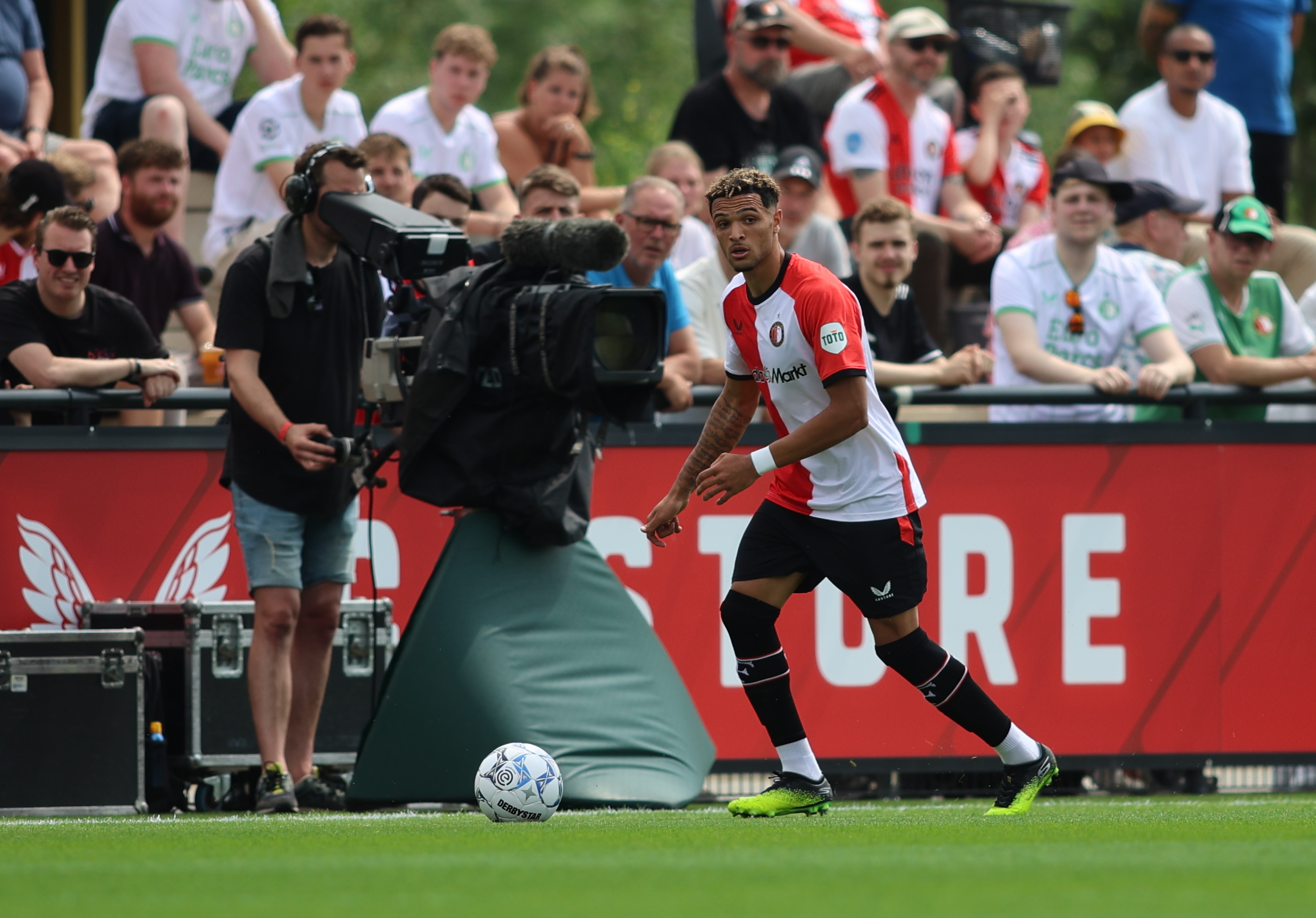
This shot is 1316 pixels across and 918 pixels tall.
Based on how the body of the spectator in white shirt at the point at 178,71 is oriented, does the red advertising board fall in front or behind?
in front

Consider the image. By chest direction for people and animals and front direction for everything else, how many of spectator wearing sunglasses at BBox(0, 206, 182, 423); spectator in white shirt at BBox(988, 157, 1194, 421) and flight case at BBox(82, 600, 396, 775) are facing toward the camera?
3

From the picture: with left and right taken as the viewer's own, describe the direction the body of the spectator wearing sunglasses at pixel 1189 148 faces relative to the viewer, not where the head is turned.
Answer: facing the viewer

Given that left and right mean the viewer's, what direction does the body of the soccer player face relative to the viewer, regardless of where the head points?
facing the viewer and to the left of the viewer

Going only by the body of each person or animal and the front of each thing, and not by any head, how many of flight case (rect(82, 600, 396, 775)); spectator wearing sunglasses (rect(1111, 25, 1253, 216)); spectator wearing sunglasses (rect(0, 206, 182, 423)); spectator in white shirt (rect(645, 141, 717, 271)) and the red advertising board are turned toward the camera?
5

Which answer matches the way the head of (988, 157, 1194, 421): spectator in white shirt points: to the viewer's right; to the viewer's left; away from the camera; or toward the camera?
toward the camera

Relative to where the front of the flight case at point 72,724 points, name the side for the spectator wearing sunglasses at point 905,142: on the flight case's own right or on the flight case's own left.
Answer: on the flight case's own left

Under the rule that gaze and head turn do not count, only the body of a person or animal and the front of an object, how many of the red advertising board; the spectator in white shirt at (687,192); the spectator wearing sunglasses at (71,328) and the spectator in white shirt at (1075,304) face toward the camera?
4

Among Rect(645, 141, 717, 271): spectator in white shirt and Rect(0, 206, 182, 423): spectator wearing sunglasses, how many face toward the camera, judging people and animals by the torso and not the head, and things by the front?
2

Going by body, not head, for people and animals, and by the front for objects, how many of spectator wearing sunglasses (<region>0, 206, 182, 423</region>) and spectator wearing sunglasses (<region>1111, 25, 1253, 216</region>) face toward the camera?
2

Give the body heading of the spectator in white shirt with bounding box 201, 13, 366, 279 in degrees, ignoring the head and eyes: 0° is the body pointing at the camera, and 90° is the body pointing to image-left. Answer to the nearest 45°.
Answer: approximately 315°

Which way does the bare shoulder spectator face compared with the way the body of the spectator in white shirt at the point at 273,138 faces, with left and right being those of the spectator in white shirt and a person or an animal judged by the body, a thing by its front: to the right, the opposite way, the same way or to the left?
the same way

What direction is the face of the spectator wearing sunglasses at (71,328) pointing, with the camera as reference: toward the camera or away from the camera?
toward the camera

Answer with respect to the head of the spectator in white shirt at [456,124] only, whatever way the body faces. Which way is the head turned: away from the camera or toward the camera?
toward the camera

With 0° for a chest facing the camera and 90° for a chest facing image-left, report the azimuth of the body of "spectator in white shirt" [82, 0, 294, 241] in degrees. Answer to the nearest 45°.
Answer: approximately 315°

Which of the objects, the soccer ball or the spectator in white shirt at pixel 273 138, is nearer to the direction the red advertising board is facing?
the soccer ball

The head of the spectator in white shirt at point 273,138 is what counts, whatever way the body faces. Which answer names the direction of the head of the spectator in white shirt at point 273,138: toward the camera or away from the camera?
toward the camera

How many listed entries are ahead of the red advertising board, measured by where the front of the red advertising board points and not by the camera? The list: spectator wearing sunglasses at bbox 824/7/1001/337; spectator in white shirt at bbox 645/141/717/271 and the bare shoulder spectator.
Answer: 0
